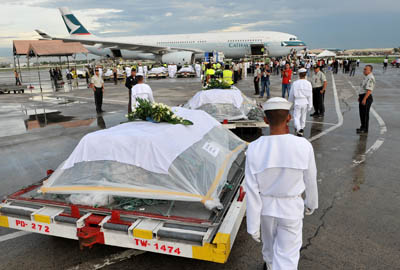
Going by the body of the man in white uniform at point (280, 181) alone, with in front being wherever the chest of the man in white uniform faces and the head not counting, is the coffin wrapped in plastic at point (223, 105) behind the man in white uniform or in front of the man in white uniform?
in front

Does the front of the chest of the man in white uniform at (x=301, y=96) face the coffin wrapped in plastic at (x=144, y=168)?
no

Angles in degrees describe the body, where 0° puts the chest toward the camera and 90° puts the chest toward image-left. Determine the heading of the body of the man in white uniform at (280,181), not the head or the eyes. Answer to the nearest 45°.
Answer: approximately 180°

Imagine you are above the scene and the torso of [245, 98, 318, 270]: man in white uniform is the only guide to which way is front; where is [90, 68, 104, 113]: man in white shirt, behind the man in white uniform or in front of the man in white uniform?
in front

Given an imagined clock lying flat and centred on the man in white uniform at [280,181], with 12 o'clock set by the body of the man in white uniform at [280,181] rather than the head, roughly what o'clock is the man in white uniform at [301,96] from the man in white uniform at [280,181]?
the man in white uniform at [301,96] is roughly at 12 o'clock from the man in white uniform at [280,181].

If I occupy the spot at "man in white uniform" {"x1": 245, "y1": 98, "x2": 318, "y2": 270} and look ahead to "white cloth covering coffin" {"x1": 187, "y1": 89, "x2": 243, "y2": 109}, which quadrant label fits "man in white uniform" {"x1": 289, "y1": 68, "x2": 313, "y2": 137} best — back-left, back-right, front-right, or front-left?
front-right

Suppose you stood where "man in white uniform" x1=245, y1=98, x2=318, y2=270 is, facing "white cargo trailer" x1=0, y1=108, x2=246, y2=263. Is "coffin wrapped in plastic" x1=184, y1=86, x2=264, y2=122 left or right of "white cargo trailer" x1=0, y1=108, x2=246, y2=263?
right

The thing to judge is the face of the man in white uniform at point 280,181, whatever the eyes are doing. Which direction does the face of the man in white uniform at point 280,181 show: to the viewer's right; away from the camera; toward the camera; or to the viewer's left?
away from the camera
